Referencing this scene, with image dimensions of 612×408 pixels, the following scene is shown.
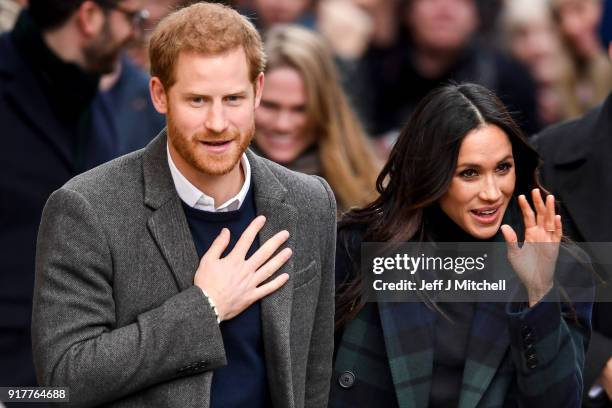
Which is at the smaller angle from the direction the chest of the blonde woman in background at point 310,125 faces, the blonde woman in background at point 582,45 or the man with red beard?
the man with red beard

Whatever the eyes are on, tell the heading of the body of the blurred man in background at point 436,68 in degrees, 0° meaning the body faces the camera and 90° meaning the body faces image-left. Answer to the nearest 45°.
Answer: approximately 0°

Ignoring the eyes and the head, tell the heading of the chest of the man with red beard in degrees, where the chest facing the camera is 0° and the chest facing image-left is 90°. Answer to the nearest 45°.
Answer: approximately 315°

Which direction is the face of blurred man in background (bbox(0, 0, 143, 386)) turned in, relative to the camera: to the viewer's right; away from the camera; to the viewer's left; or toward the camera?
to the viewer's right

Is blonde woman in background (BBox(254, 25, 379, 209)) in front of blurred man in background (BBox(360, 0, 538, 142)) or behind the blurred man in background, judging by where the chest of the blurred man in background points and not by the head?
in front

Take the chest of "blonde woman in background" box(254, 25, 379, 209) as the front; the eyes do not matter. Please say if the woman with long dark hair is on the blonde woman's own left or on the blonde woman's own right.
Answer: on the blonde woman's own left

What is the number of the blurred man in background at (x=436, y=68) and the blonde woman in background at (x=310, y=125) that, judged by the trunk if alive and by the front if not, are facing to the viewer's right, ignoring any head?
0

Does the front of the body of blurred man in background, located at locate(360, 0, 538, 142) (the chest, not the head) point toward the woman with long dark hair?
yes

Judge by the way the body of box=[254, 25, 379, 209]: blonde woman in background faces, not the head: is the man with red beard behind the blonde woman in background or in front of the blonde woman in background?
in front

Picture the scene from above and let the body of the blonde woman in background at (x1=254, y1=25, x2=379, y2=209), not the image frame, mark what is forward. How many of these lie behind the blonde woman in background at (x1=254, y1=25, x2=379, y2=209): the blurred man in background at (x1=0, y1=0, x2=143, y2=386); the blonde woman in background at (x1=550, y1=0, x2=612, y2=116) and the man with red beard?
1
